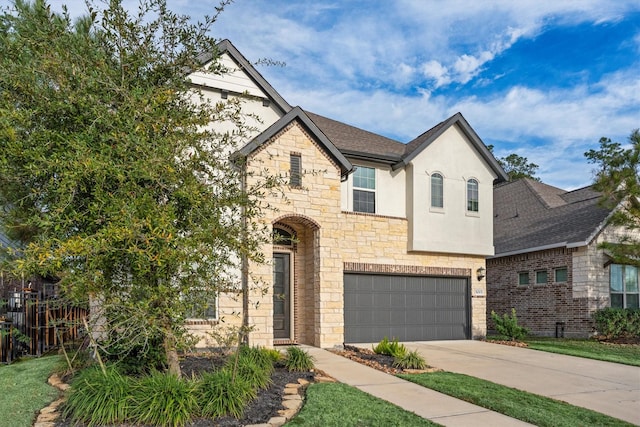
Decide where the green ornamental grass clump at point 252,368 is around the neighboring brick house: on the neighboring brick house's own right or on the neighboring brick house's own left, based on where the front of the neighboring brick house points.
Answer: on the neighboring brick house's own right

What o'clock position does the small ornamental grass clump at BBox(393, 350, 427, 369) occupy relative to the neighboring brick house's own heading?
The small ornamental grass clump is roughly at 2 o'clock from the neighboring brick house.

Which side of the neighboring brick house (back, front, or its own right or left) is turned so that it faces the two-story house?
right

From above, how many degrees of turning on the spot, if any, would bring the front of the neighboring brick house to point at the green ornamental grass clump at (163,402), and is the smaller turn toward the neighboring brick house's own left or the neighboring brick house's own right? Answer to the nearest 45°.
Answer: approximately 45° to the neighboring brick house's own right

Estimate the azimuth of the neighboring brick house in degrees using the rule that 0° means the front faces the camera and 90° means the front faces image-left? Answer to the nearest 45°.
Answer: approximately 315°

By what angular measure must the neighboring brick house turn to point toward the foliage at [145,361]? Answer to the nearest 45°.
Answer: approximately 45° to its right

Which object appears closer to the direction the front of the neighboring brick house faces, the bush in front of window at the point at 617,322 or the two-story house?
the bush in front of window

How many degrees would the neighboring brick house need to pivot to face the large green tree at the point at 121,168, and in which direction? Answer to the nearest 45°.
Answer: approximately 45° to its right

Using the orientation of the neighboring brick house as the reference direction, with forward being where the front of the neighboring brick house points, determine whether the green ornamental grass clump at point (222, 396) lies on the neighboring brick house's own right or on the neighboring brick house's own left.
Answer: on the neighboring brick house's own right

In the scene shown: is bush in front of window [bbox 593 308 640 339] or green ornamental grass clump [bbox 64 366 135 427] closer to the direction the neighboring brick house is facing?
the bush in front of window

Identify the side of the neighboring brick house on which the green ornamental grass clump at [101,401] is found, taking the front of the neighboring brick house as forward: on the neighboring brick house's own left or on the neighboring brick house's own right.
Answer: on the neighboring brick house's own right

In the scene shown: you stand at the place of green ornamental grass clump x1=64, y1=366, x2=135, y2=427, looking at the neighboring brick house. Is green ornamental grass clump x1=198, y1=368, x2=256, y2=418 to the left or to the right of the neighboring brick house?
right

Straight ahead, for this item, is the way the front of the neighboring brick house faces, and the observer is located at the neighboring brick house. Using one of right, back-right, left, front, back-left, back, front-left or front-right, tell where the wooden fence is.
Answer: right

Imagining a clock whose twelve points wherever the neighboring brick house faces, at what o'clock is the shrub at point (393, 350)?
The shrub is roughly at 2 o'clock from the neighboring brick house.
